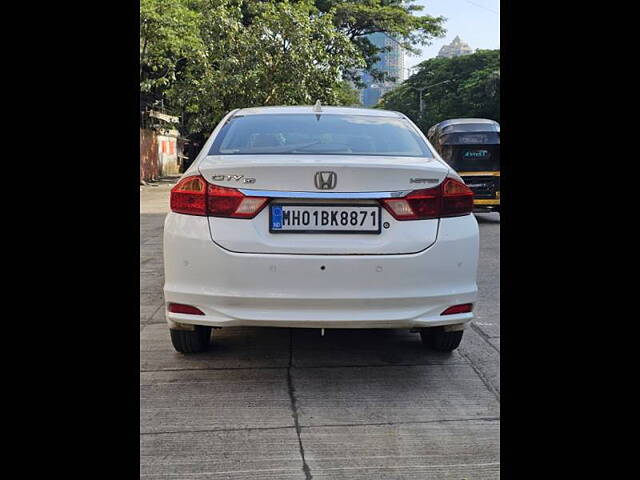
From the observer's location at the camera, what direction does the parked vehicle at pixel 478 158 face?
facing away from the viewer

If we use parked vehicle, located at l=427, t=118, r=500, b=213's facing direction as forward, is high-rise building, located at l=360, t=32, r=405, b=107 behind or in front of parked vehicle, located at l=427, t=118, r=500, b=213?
in front

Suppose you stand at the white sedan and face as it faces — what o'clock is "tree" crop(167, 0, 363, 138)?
The tree is roughly at 12 o'clock from the white sedan.

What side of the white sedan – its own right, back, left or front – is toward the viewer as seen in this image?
back

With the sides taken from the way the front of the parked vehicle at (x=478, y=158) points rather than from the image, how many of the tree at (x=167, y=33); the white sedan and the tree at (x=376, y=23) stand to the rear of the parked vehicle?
1

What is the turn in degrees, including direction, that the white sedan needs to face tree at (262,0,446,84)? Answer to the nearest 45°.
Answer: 0° — it already faces it

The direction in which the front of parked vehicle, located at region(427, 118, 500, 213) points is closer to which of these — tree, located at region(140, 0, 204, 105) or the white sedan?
the tree
